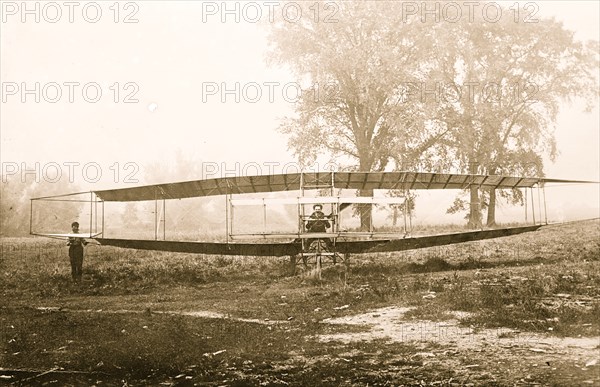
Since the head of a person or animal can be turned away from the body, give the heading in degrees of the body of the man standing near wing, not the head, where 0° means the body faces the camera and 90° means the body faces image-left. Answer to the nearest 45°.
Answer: approximately 0°

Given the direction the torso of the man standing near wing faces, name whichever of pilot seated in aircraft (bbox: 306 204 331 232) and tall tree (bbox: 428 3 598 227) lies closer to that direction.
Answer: the pilot seated in aircraft

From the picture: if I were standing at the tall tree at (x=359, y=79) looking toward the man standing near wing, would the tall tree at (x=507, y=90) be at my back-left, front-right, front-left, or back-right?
back-left

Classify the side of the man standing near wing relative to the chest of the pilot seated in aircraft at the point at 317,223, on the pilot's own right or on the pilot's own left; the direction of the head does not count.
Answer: on the pilot's own right

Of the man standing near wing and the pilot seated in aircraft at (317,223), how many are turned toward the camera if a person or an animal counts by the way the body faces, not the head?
2

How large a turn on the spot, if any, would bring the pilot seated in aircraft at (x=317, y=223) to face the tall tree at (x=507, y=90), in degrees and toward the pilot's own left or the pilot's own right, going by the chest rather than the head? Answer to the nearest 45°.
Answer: approximately 135° to the pilot's own left

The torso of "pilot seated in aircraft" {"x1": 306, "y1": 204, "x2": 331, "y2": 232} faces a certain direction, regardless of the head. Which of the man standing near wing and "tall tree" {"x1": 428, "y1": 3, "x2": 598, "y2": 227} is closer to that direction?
the man standing near wing

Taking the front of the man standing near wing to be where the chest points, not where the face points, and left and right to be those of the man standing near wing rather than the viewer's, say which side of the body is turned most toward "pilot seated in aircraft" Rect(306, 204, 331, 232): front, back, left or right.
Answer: left

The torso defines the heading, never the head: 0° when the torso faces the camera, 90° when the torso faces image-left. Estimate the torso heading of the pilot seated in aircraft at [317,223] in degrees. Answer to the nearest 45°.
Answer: approximately 0°

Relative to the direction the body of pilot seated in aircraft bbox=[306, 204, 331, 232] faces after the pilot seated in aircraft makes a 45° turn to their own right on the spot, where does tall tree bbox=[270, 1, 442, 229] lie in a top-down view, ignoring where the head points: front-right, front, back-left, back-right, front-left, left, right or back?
back-right
